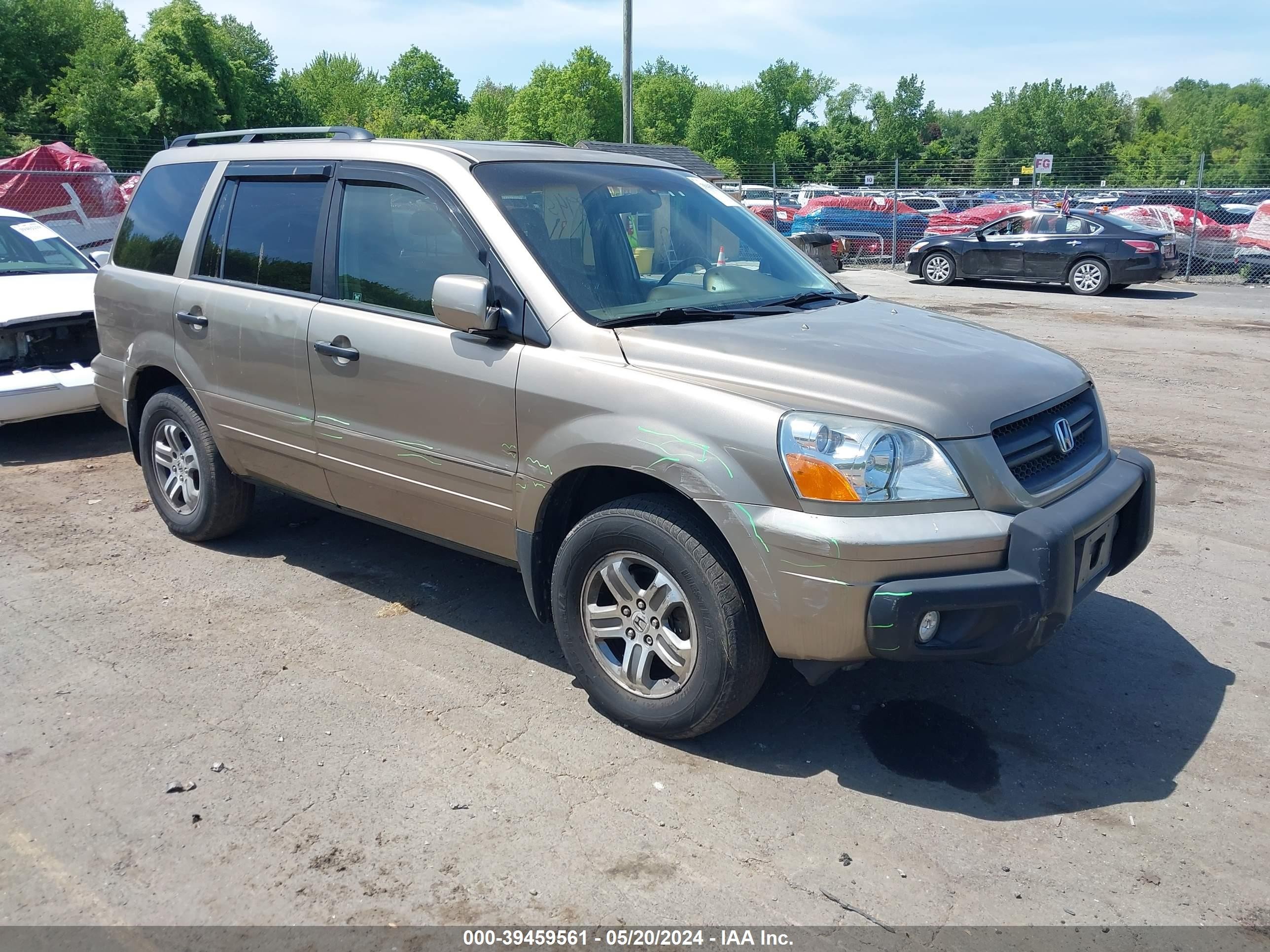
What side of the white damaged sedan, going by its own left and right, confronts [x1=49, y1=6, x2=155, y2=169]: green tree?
back

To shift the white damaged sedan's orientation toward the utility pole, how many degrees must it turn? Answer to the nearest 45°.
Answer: approximately 135° to its left

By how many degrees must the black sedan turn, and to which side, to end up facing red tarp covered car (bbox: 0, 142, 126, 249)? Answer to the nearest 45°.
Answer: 0° — it already faces it

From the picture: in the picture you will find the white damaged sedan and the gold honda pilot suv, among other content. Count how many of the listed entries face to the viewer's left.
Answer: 0

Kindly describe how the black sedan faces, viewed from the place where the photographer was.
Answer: facing to the left of the viewer

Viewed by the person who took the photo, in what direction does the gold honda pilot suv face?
facing the viewer and to the right of the viewer

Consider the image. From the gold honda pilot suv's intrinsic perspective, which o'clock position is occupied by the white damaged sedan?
The white damaged sedan is roughly at 6 o'clock from the gold honda pilot suv.

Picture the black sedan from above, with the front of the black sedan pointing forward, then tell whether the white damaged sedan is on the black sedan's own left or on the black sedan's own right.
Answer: on the black sedan's own left
